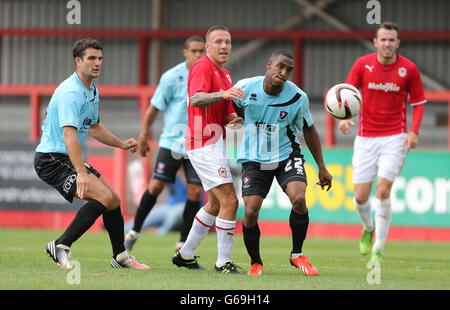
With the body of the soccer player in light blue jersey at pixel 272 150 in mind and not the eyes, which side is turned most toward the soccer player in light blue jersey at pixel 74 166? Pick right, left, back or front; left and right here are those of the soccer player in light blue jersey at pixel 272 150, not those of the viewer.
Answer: right

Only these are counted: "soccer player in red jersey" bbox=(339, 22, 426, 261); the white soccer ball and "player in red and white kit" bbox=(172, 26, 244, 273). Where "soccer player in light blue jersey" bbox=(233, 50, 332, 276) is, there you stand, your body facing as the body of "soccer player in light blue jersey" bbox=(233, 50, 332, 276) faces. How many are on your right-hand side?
1

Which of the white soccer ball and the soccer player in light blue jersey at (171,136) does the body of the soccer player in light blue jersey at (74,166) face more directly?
the white soccer ball

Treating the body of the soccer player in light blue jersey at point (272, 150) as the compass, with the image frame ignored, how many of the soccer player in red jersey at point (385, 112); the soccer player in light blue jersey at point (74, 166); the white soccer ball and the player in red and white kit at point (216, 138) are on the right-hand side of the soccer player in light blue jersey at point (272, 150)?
2

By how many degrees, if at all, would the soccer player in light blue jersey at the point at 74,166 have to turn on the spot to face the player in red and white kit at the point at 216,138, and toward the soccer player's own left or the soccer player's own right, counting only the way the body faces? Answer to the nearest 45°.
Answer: approximately 45° to the soccer player's own left

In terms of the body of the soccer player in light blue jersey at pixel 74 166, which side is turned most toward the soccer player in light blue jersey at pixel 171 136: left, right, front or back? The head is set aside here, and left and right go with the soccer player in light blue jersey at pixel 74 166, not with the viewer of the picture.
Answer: left

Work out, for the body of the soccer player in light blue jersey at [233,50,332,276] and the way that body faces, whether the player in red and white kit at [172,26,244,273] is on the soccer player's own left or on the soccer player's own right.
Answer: on the soccer player's own right

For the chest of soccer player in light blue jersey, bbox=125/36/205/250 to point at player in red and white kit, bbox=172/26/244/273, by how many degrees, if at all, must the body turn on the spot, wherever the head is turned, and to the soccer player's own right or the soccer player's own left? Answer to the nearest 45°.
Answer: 0° — they already face them

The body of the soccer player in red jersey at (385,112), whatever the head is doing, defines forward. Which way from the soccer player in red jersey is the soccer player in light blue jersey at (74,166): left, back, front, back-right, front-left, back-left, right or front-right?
front-right

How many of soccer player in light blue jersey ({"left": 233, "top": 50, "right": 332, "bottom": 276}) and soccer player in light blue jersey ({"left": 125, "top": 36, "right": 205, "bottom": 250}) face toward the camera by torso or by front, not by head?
2

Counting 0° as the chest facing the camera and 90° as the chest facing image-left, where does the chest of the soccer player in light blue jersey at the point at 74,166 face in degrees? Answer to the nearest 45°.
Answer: approximately 315°

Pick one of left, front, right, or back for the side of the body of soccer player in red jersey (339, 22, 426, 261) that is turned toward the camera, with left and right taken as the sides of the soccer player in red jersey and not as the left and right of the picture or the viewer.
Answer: front

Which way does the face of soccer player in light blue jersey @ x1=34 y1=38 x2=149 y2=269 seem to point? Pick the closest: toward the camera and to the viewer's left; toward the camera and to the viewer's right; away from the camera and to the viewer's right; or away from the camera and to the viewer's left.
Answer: toward the camera and to the viewer's right

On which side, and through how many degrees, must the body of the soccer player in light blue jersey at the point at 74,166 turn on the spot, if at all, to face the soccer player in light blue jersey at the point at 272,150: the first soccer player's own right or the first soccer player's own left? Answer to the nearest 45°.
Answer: approximately 45° to the first soccer player's own left

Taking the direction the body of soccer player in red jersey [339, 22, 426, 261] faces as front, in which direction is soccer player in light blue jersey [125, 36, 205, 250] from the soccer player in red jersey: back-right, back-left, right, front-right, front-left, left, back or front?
right
